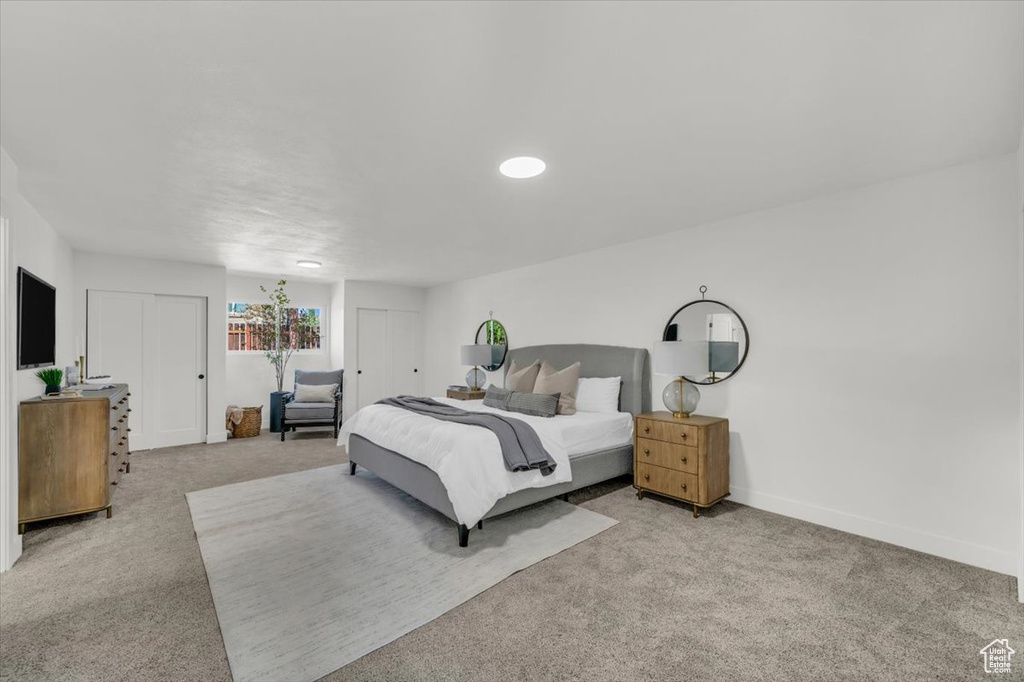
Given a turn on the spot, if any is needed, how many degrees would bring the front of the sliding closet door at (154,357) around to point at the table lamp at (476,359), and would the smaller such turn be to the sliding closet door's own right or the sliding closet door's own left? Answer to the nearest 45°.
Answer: approximately 45° to the sliding closet door's own left

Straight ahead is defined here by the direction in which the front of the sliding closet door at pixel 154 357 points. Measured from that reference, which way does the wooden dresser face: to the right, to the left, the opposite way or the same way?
to the left

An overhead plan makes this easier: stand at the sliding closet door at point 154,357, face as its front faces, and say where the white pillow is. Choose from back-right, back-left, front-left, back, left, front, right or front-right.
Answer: front-left

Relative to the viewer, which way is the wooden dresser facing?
to the viewer's right

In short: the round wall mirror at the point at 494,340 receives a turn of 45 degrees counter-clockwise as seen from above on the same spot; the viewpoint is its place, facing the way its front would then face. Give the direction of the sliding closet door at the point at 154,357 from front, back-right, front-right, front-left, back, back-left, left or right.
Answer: right

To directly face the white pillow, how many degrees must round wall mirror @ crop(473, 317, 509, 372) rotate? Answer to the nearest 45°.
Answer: approximately 90° to its left

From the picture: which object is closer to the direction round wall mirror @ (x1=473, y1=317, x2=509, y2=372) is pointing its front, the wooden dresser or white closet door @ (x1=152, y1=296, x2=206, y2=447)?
the wooden dresser

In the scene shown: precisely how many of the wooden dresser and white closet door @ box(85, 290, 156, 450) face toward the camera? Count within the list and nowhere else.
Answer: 1

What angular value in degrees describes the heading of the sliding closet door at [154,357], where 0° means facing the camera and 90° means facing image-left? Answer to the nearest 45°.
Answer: approximately 0°

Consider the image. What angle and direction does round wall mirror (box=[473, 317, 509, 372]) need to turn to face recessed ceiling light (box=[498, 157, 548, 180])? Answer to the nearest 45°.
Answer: approximately 45° to its left

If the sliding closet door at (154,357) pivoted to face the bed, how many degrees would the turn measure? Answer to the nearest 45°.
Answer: approximately 45° to its left
